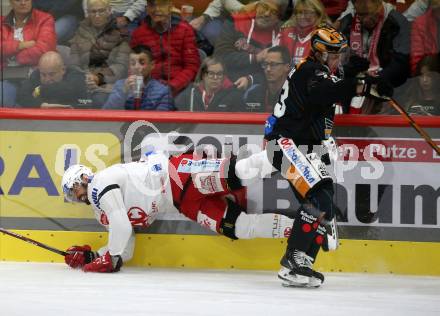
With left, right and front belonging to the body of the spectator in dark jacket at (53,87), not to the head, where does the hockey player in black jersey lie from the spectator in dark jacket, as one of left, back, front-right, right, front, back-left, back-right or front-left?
front-left

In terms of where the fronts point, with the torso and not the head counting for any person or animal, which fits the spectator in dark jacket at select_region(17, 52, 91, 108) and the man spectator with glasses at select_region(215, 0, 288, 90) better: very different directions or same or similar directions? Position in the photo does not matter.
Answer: same or similar directions

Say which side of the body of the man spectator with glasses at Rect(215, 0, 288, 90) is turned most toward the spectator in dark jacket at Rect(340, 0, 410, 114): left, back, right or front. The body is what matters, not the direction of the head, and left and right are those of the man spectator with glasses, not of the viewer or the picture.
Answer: left

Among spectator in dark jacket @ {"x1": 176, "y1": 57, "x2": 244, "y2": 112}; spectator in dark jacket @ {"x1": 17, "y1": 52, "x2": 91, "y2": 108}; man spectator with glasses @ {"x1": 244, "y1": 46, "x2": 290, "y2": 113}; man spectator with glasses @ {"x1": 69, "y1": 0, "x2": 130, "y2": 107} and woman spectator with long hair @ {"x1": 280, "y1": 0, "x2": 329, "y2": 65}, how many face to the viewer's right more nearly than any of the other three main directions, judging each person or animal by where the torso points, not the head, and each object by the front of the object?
0

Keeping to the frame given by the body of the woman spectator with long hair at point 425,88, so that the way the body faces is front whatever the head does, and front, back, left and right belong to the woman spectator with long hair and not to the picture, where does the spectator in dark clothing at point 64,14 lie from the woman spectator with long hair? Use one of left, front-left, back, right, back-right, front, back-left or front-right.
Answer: right

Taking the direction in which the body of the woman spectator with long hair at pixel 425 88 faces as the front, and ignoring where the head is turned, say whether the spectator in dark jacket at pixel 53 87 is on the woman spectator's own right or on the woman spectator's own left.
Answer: on the woman spectator's own right

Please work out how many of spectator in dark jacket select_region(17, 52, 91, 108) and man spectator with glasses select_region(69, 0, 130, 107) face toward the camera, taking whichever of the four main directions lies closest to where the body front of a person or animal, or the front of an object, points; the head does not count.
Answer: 2

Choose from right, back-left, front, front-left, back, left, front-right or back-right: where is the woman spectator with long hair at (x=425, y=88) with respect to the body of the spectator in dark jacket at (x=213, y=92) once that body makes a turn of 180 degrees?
right

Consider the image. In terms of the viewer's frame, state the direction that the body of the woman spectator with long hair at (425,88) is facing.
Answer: toward the camera

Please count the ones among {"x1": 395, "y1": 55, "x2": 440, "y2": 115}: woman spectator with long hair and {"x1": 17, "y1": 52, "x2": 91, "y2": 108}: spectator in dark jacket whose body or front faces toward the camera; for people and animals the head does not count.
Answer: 2

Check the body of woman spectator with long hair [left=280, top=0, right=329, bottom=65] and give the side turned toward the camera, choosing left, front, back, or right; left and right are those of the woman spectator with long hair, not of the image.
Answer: front

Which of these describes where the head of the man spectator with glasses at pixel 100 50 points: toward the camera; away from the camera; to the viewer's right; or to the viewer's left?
toward the camera

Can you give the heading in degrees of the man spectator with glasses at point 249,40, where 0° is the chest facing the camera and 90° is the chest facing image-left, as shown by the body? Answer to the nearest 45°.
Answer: approximately 0°

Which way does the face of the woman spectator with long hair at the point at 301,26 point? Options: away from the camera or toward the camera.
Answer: toward the camera
